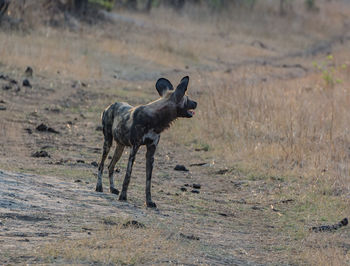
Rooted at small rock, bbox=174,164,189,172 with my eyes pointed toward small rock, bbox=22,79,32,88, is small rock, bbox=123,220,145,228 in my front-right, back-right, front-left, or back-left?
back-left

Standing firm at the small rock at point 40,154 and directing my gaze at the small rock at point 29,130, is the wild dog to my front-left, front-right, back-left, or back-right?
back-right

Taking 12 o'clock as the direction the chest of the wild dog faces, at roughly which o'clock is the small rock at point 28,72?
The small rock is roughly at 7 o'clock from the wild dog.

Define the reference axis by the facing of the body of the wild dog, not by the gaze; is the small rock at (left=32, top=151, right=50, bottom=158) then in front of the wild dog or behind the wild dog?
behind

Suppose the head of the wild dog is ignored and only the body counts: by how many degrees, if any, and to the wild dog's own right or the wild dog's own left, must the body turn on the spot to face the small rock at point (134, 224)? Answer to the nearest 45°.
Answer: approximately 45° to the wild dog's own right
